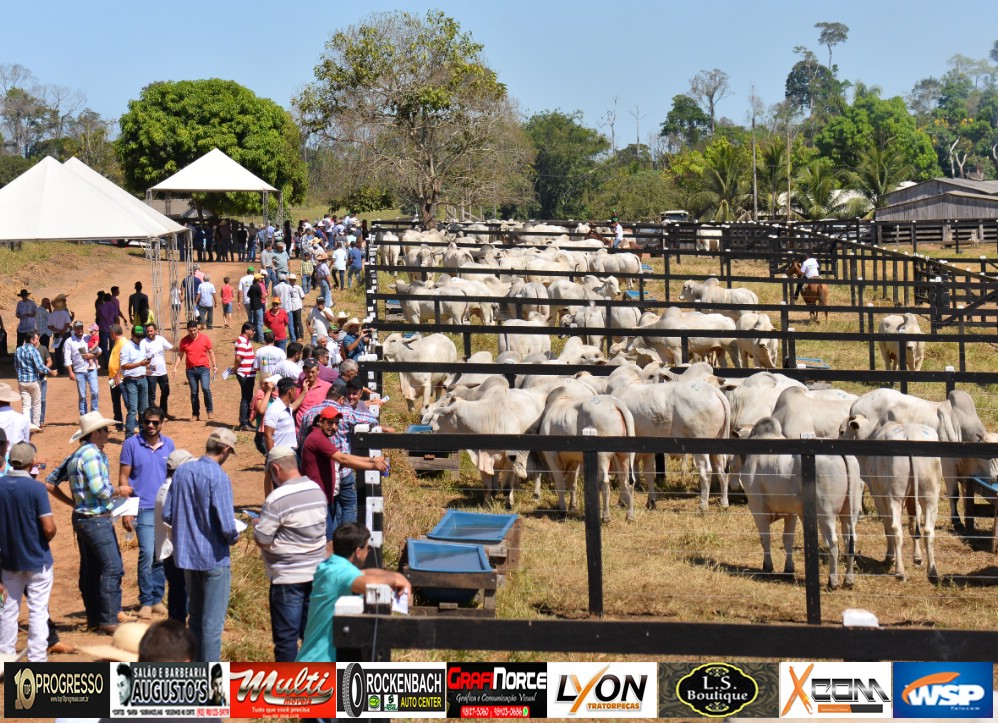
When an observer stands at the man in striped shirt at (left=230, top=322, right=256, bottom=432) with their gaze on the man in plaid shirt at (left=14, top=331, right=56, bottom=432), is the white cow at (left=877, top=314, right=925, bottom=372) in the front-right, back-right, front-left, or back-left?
back-right

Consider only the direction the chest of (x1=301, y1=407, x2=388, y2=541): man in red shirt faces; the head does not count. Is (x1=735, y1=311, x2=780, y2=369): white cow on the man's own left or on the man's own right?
on the man's own left

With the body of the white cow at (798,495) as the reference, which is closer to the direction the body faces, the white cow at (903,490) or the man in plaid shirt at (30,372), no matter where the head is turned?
the man in plaid shirt

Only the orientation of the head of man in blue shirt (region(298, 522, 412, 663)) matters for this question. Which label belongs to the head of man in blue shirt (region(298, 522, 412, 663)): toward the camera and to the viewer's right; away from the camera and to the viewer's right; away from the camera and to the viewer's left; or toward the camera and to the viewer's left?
away from the camera and to the viewer's right

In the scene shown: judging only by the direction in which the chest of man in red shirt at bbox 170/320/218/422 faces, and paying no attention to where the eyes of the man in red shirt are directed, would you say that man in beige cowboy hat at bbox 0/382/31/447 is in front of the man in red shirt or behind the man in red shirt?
in front

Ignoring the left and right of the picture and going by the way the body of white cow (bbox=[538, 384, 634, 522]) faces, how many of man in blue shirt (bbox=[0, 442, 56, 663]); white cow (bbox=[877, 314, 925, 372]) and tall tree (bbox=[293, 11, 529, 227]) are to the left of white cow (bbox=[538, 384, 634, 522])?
1

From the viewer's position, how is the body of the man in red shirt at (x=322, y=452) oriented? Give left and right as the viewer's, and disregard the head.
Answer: facing to the right of the viewer

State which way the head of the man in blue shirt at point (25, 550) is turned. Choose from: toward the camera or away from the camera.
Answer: away from the camera

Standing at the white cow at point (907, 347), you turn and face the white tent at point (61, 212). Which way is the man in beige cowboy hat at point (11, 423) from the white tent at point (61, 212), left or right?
left
